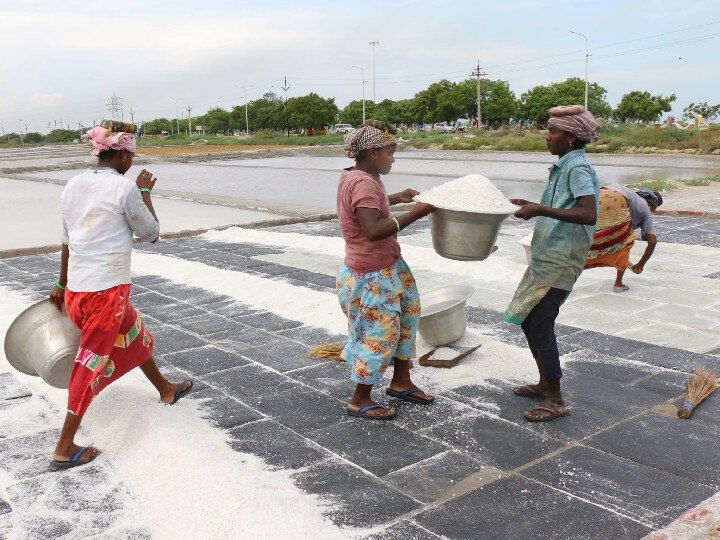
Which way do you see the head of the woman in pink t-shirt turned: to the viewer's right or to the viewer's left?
to the viewer's right

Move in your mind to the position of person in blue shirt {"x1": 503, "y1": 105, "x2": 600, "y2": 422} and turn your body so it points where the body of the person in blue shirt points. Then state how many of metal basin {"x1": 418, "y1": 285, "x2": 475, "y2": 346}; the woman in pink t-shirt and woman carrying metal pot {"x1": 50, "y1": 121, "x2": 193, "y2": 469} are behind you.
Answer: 0

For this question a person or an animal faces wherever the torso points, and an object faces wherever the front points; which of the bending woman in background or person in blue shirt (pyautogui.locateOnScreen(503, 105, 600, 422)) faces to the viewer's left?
the person in blue shirt

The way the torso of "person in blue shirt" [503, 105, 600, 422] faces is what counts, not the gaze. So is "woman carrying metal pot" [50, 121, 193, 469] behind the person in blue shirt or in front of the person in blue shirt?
in front

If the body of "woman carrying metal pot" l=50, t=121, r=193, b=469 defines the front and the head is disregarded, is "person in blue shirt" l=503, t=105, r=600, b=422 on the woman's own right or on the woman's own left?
on the woman's own right

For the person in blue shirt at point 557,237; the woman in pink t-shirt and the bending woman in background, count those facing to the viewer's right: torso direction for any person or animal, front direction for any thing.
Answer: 2

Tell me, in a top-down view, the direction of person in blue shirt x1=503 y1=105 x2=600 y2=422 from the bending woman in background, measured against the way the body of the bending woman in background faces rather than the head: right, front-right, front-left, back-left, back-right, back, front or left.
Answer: right

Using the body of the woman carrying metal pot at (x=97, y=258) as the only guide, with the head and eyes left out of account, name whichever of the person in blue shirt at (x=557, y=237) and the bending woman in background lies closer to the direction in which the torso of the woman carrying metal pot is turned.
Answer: the bending woman in background

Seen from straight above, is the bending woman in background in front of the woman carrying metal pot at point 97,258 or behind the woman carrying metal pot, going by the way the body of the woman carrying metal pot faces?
in front

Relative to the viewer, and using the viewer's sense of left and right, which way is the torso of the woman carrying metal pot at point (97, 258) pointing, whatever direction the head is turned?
facing away from the viewer and to the right of the viewer

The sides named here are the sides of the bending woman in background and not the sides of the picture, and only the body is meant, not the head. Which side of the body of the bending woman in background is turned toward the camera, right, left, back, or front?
right

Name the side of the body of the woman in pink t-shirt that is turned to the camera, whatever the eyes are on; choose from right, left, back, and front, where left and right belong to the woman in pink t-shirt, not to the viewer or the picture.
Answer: right

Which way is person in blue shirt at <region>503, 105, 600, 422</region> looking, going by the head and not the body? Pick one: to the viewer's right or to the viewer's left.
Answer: to the viewer's left

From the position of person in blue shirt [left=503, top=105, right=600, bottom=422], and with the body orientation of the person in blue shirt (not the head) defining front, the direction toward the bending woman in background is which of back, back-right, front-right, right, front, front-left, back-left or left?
right

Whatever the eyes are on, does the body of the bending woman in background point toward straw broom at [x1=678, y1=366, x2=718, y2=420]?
no

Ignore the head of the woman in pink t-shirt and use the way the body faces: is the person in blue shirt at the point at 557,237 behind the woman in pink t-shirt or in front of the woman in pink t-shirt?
in front

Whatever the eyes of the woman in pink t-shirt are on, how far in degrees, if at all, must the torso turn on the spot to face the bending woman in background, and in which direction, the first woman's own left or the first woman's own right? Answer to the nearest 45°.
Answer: approximately 45° to the first woman's own left

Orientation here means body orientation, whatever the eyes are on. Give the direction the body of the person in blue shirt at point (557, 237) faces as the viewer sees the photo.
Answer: to the viewer's left

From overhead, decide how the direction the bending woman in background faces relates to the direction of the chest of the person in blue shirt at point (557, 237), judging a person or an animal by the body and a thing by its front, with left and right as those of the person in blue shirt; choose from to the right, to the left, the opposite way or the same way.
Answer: the opposite way

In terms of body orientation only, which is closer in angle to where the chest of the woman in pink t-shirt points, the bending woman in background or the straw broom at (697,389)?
the straw broom
